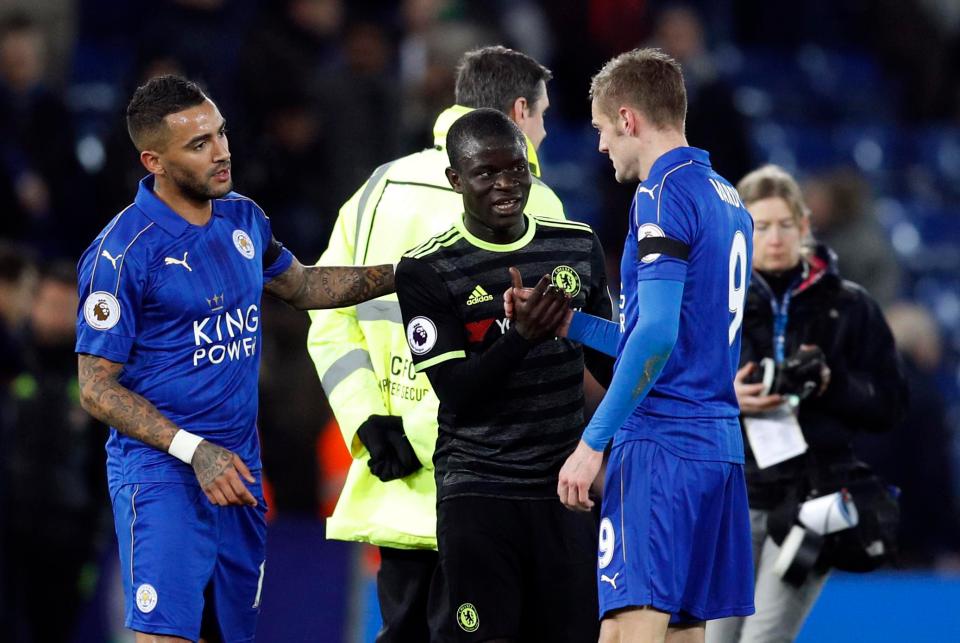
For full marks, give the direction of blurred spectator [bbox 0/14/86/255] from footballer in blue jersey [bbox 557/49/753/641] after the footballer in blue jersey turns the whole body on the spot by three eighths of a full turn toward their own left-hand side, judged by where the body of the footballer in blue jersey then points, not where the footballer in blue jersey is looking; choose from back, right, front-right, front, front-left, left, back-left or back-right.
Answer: back

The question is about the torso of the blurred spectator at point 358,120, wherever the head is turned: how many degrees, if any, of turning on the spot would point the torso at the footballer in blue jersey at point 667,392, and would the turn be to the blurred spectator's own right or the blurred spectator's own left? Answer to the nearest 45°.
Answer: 0° — they already face them

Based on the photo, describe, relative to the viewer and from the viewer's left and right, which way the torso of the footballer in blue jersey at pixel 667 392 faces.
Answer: facing to the left of the viewer

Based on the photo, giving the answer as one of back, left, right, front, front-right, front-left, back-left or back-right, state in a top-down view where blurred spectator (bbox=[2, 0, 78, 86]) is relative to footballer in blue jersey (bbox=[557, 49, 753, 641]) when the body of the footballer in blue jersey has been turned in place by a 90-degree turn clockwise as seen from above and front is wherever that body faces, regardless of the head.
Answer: front-left

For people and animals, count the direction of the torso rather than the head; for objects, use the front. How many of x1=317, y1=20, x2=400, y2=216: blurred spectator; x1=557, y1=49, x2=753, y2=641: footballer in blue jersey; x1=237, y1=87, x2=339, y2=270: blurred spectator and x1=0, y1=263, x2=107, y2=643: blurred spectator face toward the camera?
3

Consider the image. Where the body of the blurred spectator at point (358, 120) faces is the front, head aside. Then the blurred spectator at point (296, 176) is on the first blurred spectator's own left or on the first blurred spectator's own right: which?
on the first blurred spectator's own right

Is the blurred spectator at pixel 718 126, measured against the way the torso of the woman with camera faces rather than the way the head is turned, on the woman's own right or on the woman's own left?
on the woman's own right

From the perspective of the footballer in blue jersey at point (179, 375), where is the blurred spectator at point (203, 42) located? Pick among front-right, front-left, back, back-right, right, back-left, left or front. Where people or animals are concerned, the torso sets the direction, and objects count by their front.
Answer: back-left

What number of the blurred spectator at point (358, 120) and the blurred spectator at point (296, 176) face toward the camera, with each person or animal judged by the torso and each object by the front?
2
